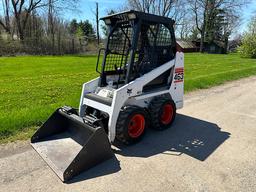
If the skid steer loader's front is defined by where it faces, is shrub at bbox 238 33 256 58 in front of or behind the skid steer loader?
behind

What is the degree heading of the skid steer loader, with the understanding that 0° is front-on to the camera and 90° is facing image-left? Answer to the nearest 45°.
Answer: approximately 45°
